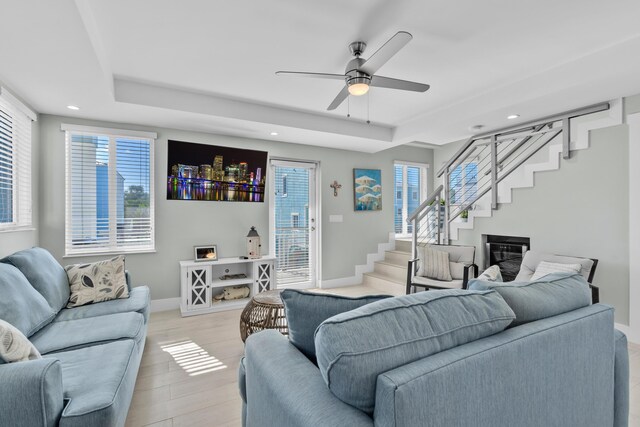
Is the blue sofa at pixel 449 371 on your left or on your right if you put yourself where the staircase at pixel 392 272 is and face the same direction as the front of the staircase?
on your left

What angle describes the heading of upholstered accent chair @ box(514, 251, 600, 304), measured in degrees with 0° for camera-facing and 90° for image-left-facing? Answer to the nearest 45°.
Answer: approximately 45°

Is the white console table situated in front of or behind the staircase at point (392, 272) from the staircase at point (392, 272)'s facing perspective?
in front

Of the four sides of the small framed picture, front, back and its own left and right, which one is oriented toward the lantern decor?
left

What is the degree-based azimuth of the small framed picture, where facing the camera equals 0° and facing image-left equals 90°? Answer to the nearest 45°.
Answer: approximately 0°

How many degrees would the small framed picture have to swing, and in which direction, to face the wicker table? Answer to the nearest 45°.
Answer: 0° — it already faces it

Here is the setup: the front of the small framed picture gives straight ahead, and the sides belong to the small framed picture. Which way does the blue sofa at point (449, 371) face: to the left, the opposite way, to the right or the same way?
the opposite way

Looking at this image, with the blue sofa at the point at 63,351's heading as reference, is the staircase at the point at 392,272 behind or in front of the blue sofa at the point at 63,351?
in front

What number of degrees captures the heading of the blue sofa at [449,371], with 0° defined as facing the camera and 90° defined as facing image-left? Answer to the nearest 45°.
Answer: approximately 135°

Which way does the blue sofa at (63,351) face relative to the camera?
to the viewer's right

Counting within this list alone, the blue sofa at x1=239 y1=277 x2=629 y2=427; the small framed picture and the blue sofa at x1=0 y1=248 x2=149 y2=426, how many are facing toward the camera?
1

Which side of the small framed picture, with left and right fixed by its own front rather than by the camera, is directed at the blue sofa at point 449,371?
front
